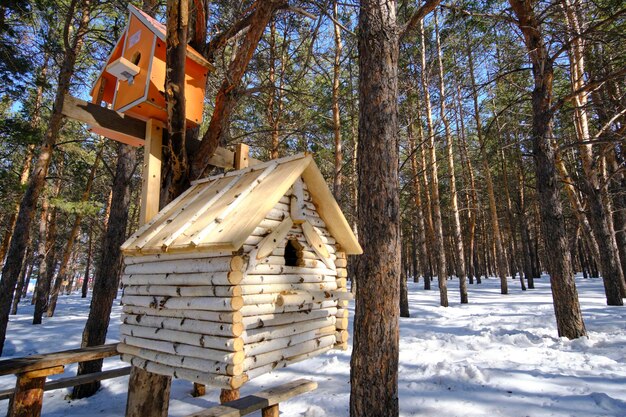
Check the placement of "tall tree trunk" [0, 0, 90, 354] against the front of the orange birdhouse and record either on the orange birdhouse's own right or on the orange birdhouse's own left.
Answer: on the orange birdhouse's own right

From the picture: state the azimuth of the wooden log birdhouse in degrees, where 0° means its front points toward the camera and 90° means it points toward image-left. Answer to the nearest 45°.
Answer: approximately 315°

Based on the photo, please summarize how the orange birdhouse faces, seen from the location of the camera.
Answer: facing the viewer and to the left of the viewer

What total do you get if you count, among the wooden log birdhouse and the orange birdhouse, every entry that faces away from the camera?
0

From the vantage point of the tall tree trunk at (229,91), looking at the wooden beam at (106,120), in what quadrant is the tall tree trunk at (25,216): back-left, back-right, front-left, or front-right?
front-right

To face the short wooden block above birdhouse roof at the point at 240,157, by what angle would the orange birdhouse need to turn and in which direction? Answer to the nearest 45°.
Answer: approximately 135° to its left

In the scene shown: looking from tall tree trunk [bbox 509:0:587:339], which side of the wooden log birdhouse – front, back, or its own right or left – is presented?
left

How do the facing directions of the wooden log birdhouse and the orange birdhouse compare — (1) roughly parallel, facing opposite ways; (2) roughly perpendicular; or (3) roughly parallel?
roughly perpendicular

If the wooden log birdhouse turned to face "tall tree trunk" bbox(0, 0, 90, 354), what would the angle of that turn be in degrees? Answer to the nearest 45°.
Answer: approximately 180°
